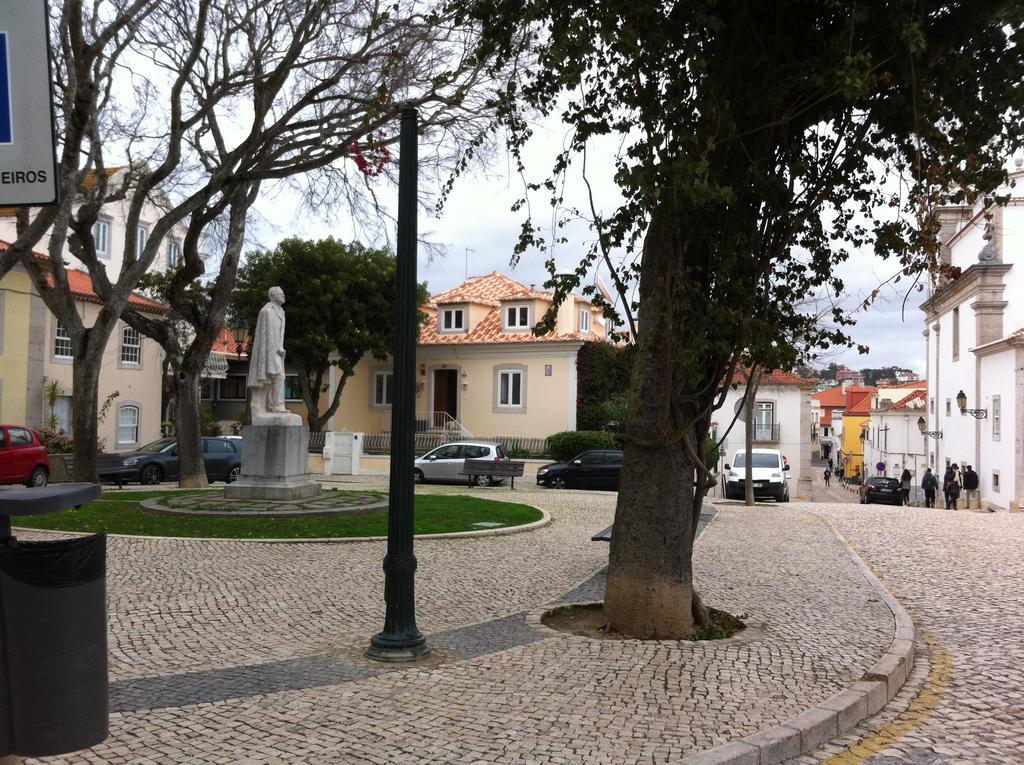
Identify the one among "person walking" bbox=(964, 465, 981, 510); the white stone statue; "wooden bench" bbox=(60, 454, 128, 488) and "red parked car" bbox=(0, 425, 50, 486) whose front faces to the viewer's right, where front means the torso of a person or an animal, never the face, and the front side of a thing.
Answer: the white stone statue

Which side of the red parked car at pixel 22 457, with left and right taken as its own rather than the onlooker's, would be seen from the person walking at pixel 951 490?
back

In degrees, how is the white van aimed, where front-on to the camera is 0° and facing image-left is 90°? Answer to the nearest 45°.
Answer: approximately 0°

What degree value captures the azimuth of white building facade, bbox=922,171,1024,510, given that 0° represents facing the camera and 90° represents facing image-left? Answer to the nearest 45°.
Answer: approximately 45°

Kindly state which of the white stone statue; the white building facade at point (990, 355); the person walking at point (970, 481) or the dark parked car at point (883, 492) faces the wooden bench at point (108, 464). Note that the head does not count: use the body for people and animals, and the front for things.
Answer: the white building facade

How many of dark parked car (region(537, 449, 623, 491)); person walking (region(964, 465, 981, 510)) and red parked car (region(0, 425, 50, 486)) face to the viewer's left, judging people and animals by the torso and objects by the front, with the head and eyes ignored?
2

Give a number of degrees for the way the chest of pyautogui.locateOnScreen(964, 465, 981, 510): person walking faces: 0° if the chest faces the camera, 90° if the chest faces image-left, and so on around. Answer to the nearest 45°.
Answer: approximately 180°

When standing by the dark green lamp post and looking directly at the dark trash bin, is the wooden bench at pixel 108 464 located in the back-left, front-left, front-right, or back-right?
back-right

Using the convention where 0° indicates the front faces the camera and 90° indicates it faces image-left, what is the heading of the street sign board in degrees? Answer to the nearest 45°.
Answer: approximately 0°

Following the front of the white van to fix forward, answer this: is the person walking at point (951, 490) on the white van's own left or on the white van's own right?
on the white van's own left

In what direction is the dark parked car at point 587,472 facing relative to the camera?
to the viewer's left

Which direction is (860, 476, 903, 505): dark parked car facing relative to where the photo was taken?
away from the camera

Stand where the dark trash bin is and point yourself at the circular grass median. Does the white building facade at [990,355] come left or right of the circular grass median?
right

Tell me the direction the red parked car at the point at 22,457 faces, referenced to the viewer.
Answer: facing to the left of the viewer
